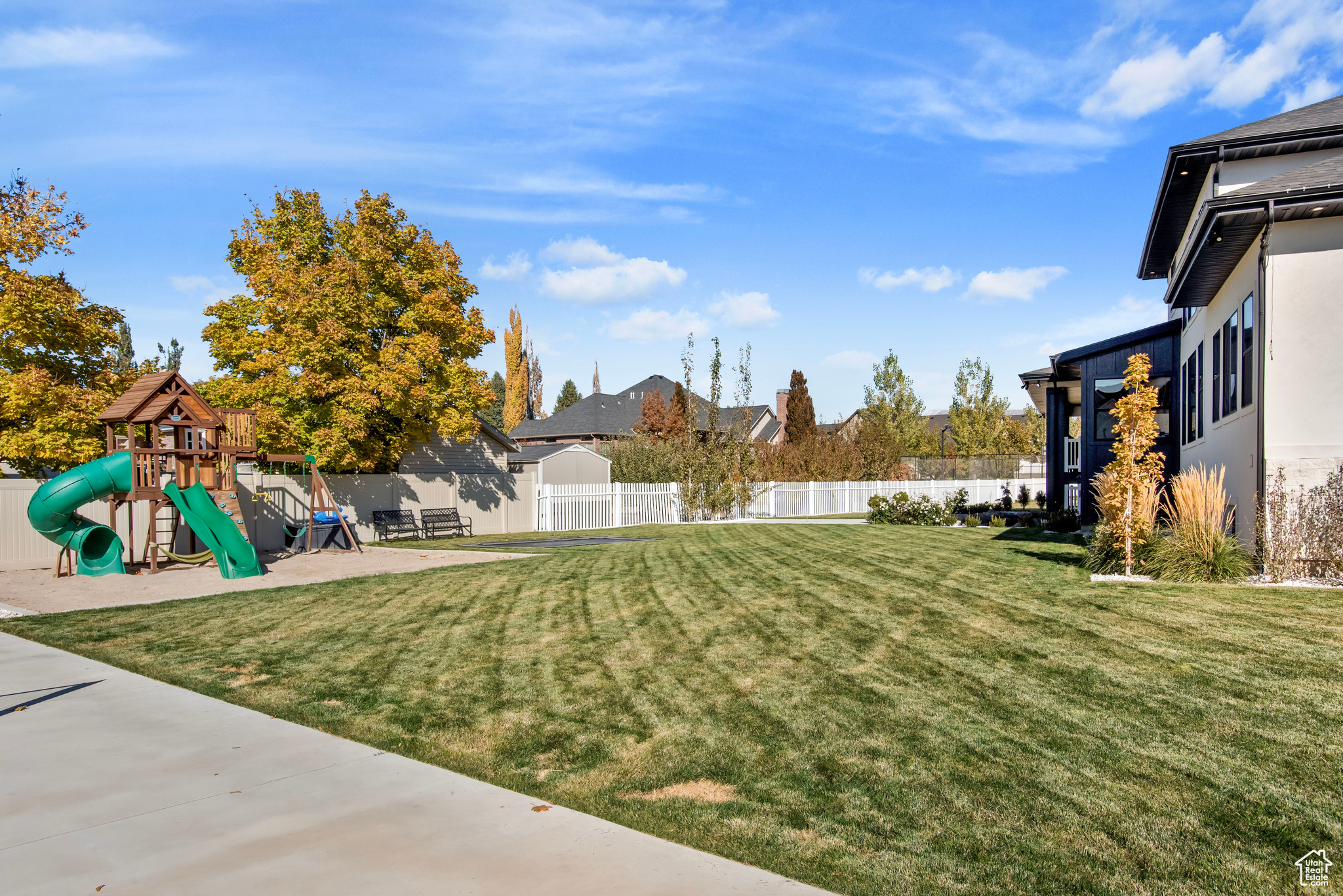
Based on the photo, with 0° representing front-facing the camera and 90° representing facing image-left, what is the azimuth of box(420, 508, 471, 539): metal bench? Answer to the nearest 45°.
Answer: approximately 315°

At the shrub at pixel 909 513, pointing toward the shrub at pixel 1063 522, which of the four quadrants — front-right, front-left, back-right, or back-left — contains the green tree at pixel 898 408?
back-left

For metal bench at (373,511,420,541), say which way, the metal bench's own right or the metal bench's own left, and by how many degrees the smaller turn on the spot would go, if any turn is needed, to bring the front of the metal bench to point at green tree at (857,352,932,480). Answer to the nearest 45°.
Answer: approximately 90° to the metal bench's own left

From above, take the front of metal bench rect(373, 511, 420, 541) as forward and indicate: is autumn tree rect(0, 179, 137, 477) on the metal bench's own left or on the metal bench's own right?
on the metal bench's own right

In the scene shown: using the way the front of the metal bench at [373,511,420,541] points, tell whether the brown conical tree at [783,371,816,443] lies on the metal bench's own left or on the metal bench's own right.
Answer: on the metal bench's own left

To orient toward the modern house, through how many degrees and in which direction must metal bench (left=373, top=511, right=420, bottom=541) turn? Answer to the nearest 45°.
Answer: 0° — it already faces it

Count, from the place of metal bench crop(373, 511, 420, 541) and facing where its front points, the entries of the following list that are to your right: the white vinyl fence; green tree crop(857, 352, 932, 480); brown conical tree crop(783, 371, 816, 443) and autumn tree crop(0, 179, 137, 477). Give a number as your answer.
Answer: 1

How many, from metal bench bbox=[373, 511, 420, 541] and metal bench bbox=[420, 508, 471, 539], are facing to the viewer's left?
0

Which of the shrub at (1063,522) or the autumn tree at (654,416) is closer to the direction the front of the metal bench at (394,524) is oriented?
the shrub
